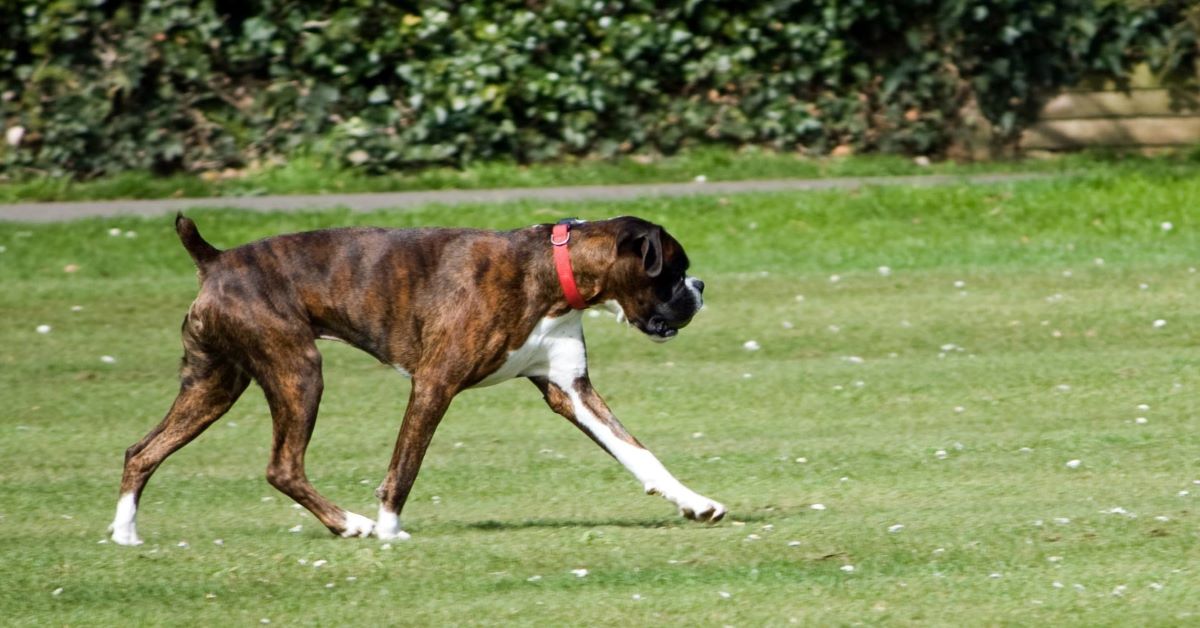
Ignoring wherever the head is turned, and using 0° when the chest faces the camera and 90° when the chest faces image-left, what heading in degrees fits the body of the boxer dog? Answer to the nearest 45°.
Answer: approximately 270°

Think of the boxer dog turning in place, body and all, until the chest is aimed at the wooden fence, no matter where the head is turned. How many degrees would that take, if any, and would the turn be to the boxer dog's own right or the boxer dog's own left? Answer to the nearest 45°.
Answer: approximately 45° to the boxer dog's own left

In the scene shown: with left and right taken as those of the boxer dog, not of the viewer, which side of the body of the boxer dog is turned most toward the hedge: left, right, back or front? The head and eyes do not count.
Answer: left
